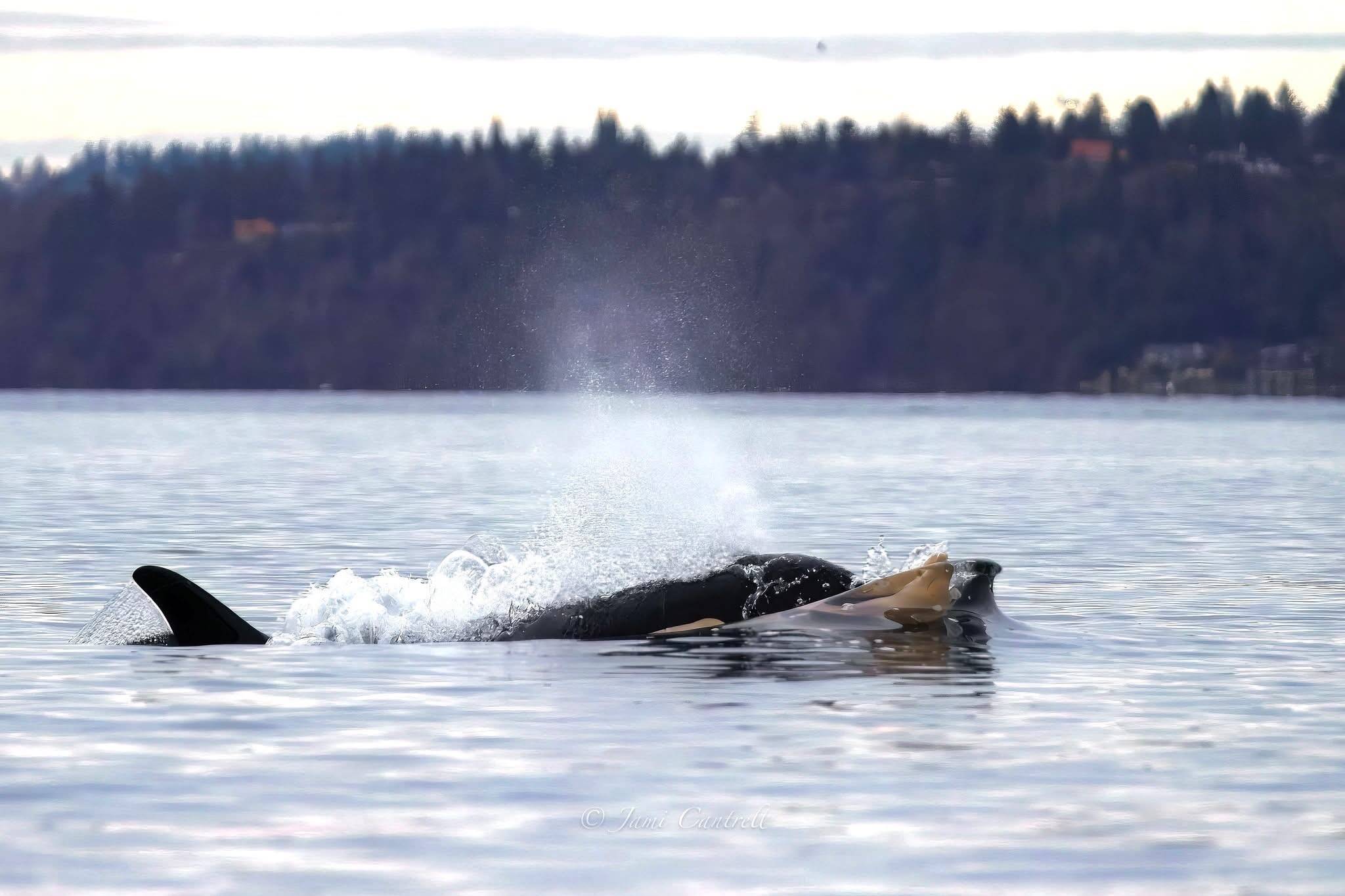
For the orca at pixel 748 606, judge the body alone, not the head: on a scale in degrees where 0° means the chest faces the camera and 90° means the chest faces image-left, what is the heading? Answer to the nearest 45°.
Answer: approximately 270°
